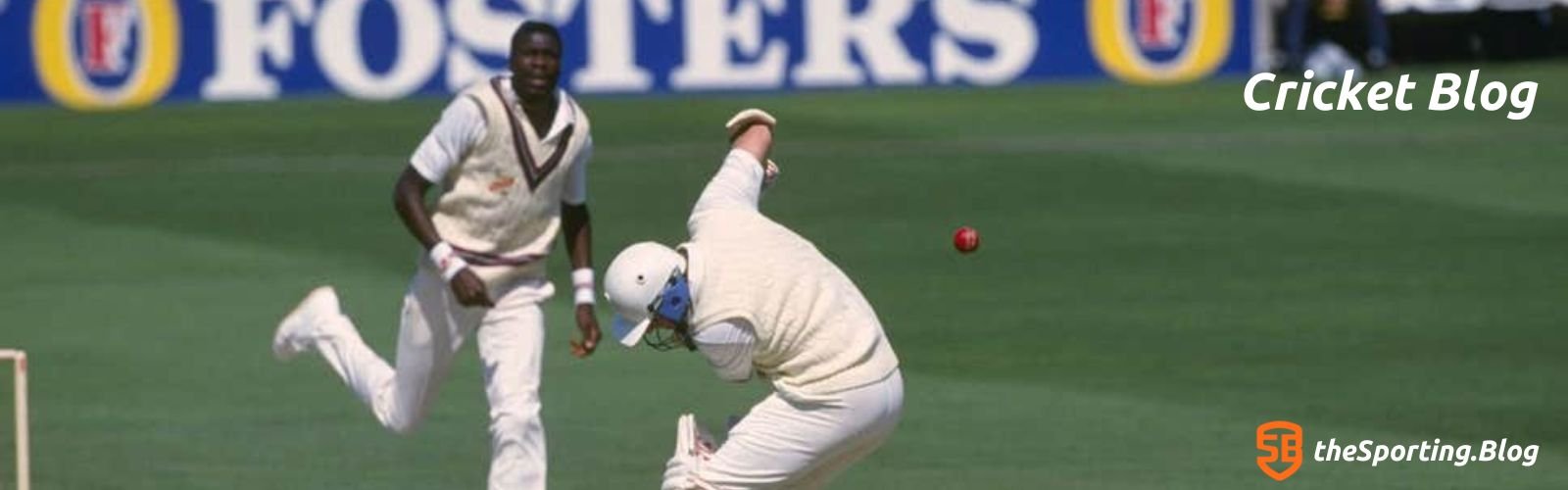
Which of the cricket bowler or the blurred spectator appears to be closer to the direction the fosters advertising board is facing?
the cricket bowler

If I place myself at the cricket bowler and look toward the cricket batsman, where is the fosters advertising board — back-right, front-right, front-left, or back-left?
back-left

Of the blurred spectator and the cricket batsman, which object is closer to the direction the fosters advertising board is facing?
the cricket batsman

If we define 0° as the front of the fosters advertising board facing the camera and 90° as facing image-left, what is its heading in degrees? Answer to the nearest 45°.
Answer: approximately 0°

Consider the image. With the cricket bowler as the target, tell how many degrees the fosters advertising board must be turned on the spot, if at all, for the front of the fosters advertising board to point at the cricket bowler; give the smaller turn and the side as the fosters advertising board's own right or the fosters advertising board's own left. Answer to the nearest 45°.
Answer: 0° — it already faces them

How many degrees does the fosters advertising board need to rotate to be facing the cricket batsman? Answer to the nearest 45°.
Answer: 0° — it already faces them
